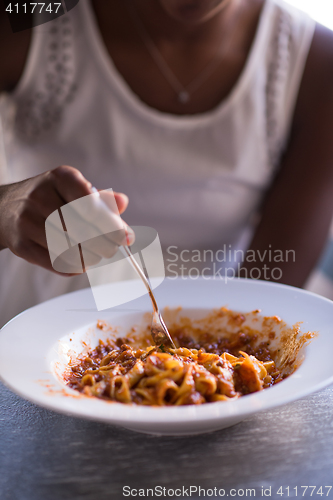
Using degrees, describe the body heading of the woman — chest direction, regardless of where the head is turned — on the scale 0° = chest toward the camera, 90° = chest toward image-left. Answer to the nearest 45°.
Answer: approximately 0°

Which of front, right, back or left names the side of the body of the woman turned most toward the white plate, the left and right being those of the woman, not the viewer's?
front

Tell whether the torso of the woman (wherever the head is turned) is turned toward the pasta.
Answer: yes
